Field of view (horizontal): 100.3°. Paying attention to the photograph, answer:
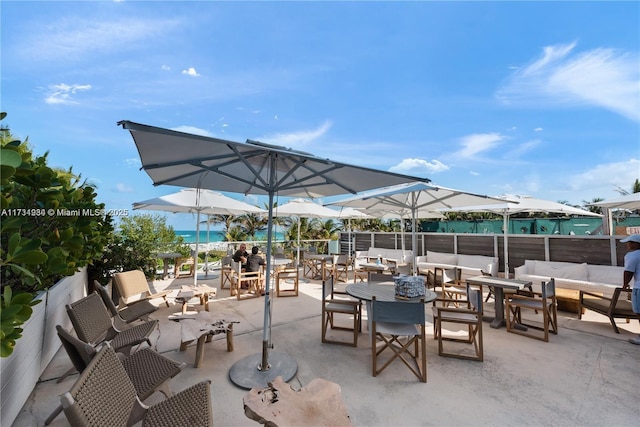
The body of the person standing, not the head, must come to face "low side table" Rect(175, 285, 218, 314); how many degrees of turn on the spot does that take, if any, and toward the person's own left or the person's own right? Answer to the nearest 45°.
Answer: approximately 45° to the person's own left

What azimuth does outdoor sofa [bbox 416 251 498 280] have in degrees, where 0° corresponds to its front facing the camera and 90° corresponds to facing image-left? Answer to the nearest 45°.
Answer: approximately 45°

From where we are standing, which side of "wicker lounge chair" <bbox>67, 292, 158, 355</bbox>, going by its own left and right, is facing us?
right

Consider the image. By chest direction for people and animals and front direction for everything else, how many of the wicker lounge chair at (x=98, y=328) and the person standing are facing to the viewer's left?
1

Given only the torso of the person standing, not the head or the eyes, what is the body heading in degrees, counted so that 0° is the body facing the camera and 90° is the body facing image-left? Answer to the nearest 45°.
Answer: approximately 90°

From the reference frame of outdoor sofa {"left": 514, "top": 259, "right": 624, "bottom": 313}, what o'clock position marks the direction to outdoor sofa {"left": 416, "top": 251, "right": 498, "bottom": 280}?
outdoor sofa {"left": 416, "top": 251, "right": 498, "bottom": 280} is roughly at 2 o'clock from outdoor sofa {"left": 514, "top": 259, "right": 624, "bottom": 313}.

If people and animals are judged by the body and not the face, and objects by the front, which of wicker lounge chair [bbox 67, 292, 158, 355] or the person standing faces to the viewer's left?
the person standing

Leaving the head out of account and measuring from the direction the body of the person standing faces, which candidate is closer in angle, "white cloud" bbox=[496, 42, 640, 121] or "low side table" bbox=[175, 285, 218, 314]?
the low side table
